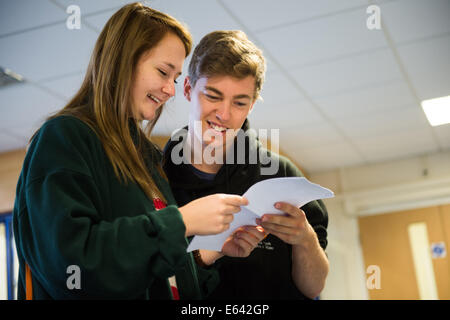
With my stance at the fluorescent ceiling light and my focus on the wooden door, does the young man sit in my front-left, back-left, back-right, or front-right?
back-left

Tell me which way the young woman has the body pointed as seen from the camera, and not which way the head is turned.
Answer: to the viewer's right
